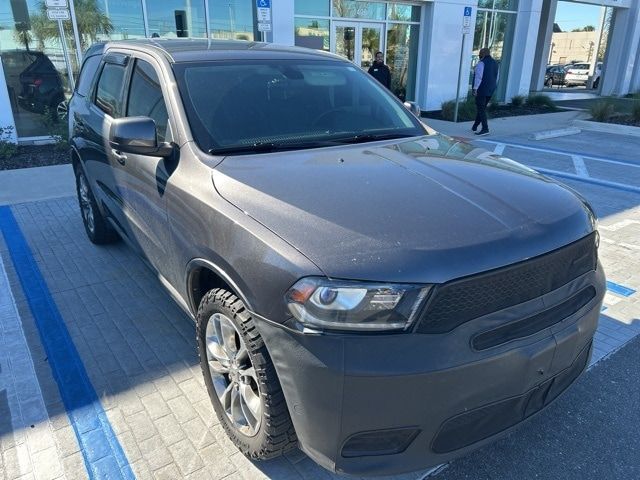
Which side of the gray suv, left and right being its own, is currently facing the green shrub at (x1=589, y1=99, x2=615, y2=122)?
left

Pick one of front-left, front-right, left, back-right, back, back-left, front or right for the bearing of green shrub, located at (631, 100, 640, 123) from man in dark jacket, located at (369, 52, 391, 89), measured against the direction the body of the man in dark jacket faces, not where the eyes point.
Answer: left

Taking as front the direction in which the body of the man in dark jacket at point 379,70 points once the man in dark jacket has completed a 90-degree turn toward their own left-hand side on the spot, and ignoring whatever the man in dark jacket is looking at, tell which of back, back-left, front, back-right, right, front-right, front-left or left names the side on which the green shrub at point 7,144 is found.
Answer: back-right

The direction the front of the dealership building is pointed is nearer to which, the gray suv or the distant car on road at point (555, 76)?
the gray suv

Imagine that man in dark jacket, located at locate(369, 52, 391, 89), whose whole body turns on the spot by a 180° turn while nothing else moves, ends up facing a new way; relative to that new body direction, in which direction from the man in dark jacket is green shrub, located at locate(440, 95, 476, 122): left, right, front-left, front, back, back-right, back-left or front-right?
front-right

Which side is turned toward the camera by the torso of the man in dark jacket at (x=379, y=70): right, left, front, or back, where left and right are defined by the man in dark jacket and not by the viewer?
front

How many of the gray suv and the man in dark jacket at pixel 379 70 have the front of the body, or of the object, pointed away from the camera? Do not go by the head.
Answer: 0

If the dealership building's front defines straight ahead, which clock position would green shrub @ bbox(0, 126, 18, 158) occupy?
The green shrub is roughly at 3 o'clock from the dealership building.

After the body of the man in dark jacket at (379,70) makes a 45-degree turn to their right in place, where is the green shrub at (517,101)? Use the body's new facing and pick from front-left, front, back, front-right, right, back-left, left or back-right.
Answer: back

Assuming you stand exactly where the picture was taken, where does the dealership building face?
facing the viewer and to the right of the viewer
